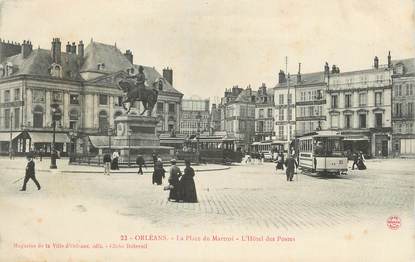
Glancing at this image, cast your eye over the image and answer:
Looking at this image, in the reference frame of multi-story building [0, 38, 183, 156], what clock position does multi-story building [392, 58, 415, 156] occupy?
multi-story building [392, 58, 415, 156] is roughly at 11 o'clock from multi-story building [0, 38, 183, 156].

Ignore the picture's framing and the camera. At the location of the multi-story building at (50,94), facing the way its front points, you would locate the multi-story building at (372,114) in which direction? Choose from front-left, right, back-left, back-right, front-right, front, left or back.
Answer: front-left

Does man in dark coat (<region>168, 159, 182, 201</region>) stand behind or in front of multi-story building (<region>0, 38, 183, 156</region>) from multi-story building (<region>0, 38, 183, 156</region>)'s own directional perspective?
in front

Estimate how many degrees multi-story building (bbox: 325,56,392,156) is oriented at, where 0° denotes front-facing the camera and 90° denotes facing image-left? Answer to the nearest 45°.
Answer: approximately 45°

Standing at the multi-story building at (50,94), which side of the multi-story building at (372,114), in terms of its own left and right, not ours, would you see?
right

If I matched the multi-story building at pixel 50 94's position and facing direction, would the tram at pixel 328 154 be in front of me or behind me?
in front

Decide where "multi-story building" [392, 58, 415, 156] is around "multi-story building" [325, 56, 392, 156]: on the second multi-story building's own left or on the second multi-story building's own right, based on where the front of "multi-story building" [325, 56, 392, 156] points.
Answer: on the second multi-story building's own left
